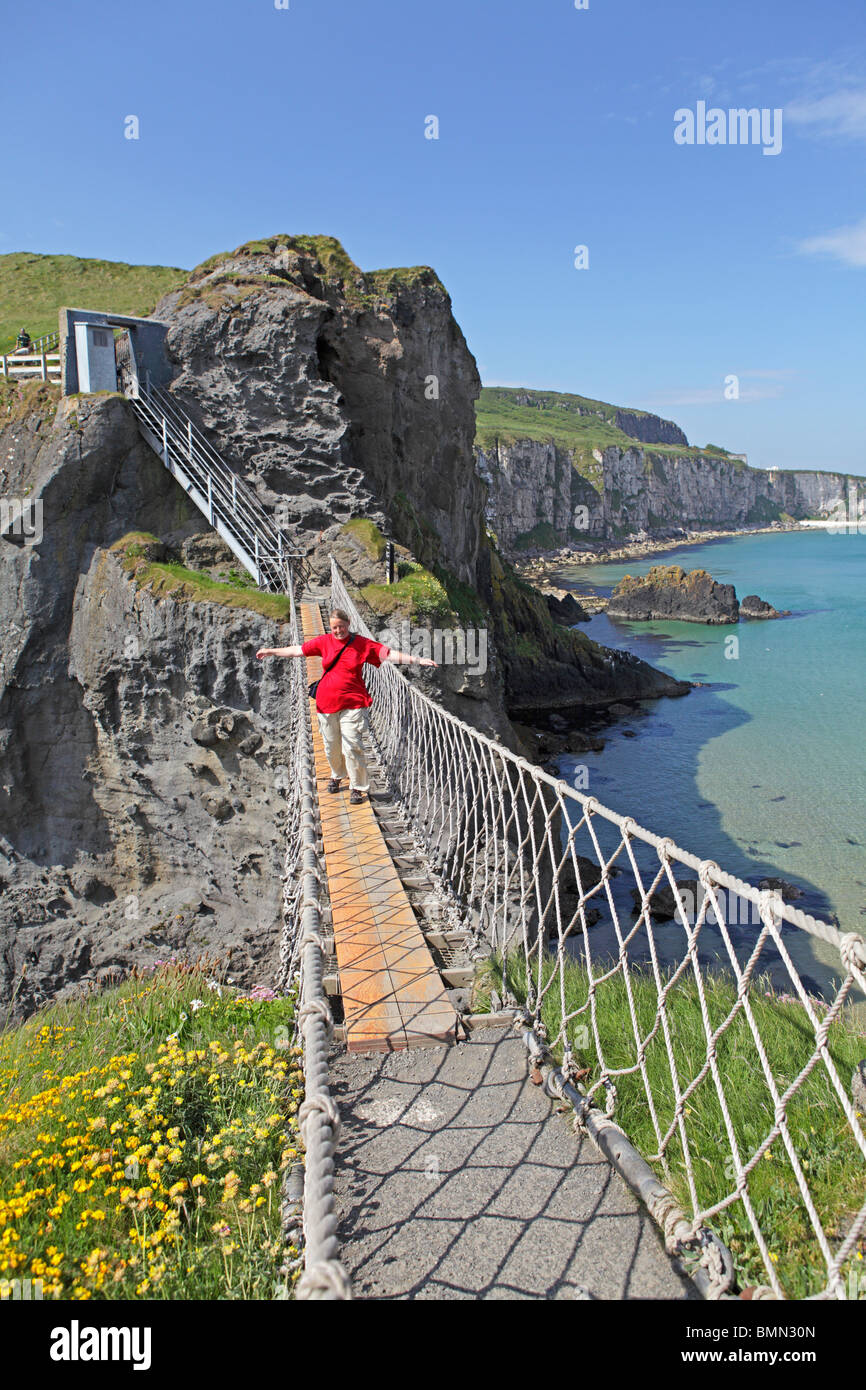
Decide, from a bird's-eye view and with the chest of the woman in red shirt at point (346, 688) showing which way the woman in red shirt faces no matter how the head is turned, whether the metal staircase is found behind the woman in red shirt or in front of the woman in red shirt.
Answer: behind

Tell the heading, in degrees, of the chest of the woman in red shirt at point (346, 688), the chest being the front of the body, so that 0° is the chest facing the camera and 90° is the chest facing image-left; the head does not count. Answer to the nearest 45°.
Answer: approximately 0°
